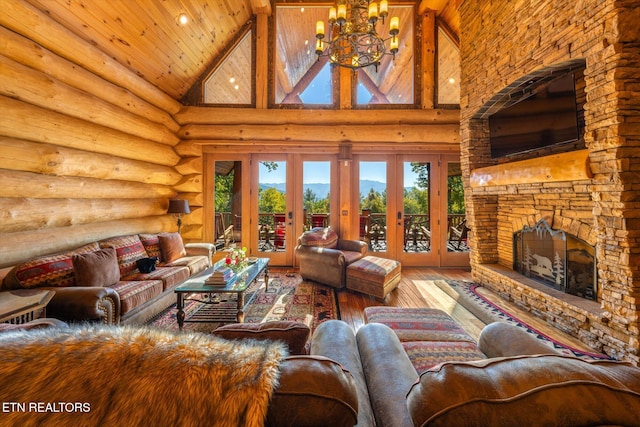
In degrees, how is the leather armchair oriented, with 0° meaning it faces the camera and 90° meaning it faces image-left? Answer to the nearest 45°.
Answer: approximately 315°

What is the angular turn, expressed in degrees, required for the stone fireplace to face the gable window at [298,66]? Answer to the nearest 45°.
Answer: approximately 45° to its right

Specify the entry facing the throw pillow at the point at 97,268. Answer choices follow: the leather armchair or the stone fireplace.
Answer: the stone fireplace

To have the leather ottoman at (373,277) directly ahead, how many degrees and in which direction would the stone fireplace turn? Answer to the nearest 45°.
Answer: approximately 45° to its right

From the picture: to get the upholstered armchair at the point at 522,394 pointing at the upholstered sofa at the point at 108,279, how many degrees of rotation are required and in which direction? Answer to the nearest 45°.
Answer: approximately 45° to its left

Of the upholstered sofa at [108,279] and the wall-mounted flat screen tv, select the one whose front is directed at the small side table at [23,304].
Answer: the wall-mounted flat screen tv

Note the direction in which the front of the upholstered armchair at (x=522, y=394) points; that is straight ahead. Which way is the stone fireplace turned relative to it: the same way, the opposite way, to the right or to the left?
to the left

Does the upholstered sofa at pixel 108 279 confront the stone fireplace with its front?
yes

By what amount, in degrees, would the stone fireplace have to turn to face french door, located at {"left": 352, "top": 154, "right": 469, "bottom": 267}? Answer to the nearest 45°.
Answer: approximately 90° to its right

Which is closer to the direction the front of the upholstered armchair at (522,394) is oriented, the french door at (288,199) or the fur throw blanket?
the french door

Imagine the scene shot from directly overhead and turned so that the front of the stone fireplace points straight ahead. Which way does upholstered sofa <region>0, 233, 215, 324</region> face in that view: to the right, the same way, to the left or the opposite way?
the opposite way

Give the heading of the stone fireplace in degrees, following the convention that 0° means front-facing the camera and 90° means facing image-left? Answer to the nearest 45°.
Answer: approximately 45°
